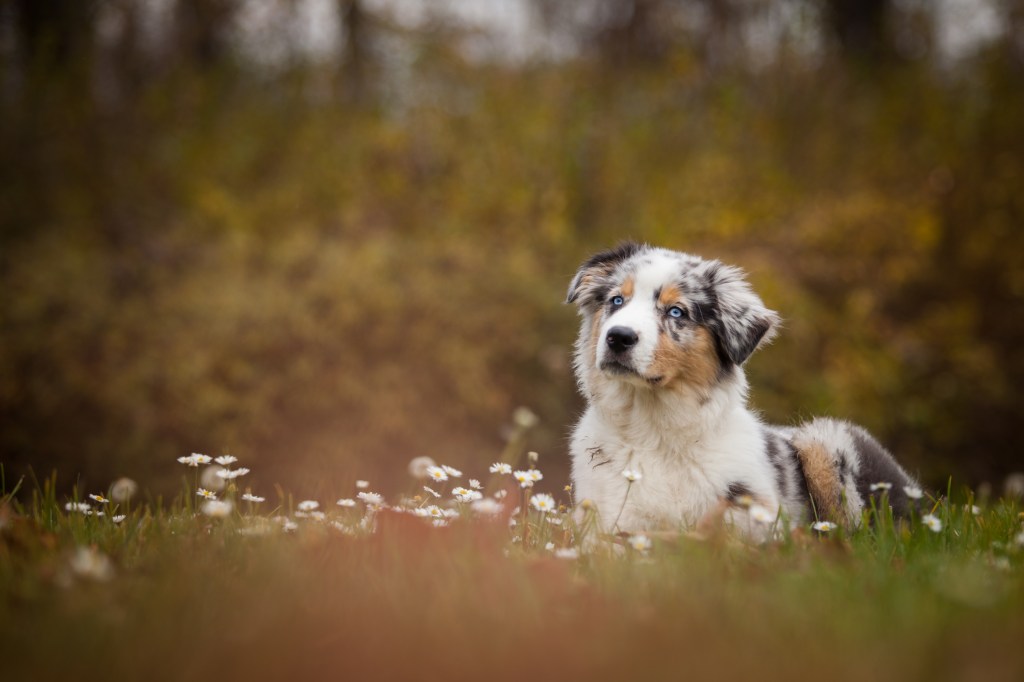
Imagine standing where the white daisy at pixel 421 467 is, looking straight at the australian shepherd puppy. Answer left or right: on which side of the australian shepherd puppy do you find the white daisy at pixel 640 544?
right

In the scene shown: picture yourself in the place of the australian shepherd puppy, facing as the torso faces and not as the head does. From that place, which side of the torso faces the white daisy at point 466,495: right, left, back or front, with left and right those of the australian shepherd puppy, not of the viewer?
front

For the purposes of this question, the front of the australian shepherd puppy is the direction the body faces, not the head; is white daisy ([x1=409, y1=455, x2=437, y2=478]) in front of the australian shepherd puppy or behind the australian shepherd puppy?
in front

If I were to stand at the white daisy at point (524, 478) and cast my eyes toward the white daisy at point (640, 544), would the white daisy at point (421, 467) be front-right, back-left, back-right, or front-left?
back-right

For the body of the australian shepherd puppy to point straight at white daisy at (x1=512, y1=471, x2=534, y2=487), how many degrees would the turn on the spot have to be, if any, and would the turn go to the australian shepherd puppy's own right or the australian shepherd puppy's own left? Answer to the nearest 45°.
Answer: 0° — it already faces it

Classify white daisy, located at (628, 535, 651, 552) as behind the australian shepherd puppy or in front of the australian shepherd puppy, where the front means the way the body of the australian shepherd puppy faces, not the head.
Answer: in front

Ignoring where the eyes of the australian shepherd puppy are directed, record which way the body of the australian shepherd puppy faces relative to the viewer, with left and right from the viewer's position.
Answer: facing the viewer and to the left of the viewer

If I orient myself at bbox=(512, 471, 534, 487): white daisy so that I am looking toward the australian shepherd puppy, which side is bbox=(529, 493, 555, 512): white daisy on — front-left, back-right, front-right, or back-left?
front-right

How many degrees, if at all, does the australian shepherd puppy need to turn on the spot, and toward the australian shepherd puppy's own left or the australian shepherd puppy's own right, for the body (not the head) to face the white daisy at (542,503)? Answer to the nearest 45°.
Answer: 0° — it already faces it
